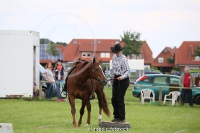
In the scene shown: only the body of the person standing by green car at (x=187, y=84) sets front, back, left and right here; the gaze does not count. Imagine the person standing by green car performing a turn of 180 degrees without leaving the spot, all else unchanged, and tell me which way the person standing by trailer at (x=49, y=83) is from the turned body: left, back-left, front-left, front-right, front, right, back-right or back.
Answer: left

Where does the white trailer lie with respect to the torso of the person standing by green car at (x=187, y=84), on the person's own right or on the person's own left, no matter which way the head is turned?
on the person's own right

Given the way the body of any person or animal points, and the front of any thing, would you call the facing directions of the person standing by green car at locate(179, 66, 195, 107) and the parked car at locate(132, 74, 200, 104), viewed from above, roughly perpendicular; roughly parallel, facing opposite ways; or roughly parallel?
roughly perpendicular

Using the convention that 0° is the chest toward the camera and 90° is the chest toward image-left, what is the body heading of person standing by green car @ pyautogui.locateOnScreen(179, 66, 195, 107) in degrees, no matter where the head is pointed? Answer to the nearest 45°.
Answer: approximately 0°
